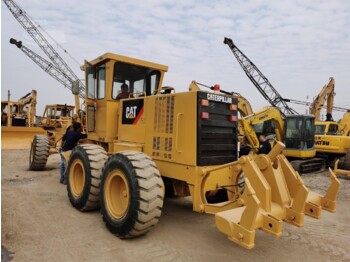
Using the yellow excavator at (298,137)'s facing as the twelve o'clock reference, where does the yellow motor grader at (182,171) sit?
The yellow motor grader is roughly at 11 o'clock from the yellow excavator.

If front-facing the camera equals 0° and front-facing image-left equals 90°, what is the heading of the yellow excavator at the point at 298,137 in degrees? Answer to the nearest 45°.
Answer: approximately 45°

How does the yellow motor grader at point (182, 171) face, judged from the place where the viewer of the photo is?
facing away from the viewer and to the left of the viewer
